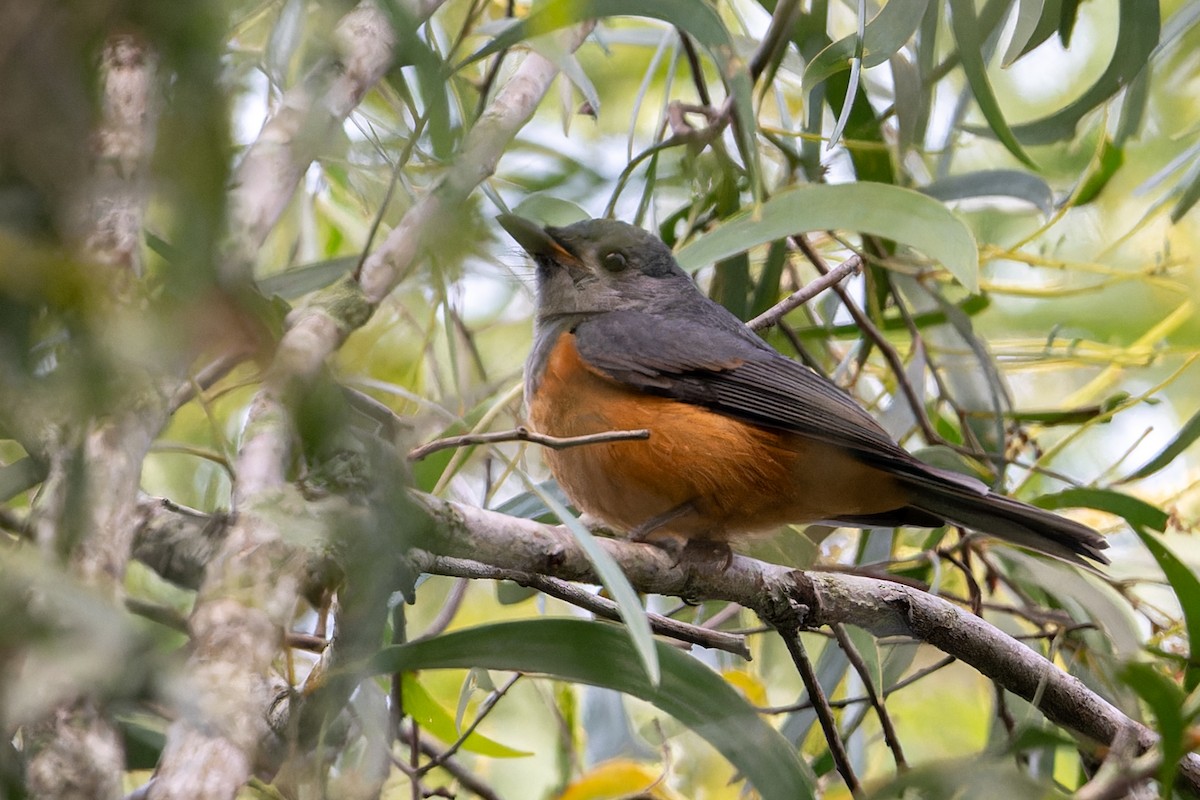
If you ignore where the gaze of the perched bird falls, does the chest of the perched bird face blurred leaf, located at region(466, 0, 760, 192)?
no

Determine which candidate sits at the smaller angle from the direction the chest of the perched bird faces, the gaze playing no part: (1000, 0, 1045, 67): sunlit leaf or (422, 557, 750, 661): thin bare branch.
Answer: the thin bare branch

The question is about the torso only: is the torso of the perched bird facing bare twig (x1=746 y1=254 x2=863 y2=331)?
no

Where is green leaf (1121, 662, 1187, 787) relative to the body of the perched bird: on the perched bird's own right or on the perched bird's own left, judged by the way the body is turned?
on the perched bird's own left

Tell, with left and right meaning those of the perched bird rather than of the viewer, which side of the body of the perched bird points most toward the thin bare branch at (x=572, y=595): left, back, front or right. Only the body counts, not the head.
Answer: front

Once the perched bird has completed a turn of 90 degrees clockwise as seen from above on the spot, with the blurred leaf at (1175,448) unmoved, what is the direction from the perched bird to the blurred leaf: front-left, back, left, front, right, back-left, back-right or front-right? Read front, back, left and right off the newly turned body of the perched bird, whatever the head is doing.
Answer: right

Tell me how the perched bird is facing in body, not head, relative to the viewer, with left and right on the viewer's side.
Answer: facing to the left of the viewer

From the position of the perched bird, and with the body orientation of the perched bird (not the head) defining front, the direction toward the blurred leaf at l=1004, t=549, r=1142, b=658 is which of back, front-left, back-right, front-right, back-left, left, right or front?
back

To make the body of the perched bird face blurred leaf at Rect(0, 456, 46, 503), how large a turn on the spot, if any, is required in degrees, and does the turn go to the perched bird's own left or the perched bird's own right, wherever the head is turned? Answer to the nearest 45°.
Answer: approximately 45° to the perched bird's own left

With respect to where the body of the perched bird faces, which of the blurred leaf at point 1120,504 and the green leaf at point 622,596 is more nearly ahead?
the green leaf

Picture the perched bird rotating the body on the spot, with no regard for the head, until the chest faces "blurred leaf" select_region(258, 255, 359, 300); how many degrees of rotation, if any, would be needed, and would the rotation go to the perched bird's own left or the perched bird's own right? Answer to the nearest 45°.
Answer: approximately 45° to the perched bird's own left
